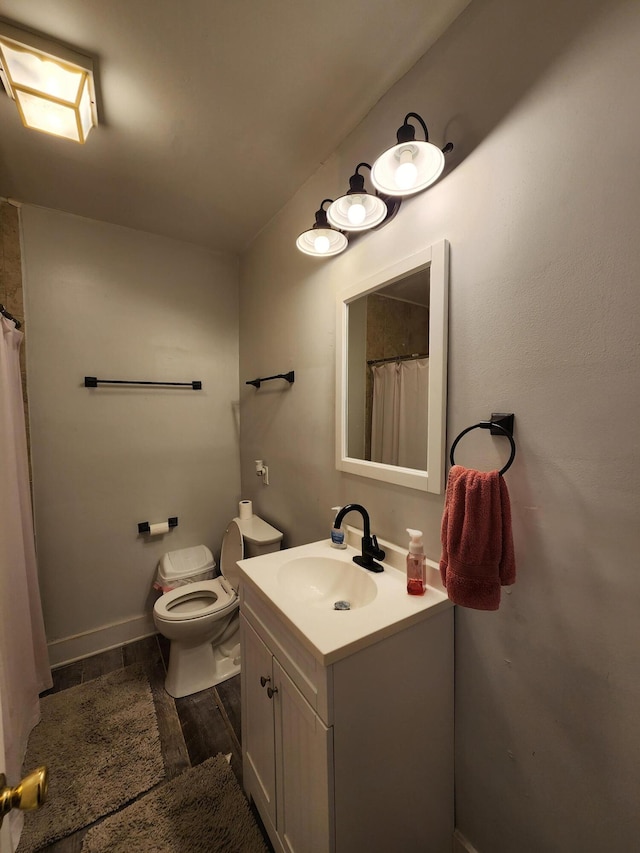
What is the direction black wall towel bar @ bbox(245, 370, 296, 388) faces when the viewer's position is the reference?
facing to the left of the viewer

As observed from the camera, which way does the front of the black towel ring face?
facing the viewer and to the left of the viewer

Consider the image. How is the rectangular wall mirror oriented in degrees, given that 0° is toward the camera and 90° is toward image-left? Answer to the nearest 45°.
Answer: approximately 45°
